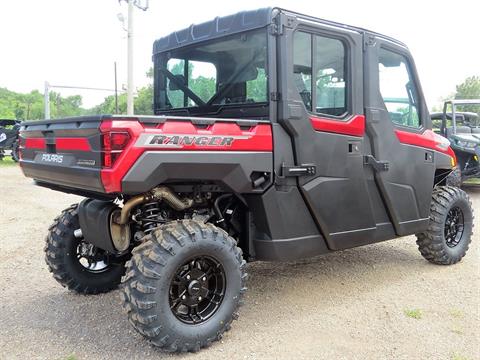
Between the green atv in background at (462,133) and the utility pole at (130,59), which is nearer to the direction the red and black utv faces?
the green atv in background

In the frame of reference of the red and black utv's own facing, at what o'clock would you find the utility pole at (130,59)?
The utility pole is roughly at 10 o'clock from the red and black utv.

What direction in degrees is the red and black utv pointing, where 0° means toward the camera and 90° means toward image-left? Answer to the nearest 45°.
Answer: approximately 225°

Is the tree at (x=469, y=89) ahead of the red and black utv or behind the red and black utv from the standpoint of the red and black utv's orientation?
ahead

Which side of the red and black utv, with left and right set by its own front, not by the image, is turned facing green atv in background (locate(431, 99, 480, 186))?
front

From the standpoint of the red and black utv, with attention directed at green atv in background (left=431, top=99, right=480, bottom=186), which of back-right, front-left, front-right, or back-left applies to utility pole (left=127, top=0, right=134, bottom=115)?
front-left
